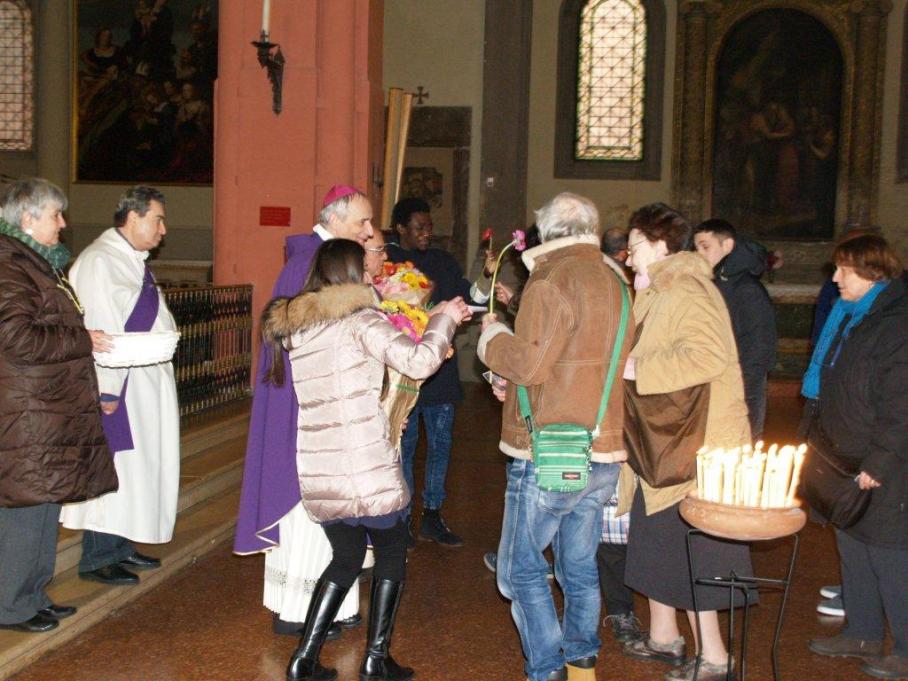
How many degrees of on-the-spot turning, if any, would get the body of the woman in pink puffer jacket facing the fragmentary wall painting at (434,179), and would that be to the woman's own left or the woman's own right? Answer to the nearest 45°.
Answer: approximately 45° to the woman's own left

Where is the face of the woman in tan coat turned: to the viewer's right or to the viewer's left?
to the viewer's left

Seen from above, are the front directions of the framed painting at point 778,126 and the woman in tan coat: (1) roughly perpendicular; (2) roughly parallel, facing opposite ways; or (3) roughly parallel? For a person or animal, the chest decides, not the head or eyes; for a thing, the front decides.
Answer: roughly perpendicular

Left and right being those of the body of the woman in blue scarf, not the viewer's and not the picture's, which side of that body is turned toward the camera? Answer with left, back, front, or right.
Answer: left

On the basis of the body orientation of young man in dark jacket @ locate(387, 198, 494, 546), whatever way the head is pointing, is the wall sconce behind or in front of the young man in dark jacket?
behind

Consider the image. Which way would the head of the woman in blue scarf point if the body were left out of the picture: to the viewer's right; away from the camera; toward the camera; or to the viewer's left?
to the viewer's left

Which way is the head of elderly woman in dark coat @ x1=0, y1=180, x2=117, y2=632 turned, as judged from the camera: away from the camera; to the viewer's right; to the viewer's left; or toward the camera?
to the viewer's right

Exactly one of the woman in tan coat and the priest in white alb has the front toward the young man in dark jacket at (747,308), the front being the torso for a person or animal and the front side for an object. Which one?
the priest in white alb

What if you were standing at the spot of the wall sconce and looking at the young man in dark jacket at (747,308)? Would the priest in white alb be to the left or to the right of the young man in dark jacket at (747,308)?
right

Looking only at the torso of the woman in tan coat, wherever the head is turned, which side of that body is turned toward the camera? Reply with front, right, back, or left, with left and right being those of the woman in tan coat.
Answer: left

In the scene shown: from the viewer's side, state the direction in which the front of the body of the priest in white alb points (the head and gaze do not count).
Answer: to the viewer's right

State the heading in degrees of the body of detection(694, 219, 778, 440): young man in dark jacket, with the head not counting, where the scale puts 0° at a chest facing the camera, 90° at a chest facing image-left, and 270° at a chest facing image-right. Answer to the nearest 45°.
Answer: approximately 90°

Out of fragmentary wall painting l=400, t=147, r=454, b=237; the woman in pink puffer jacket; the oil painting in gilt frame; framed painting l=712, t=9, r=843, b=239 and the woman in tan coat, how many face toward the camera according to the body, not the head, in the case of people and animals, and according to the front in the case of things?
3
